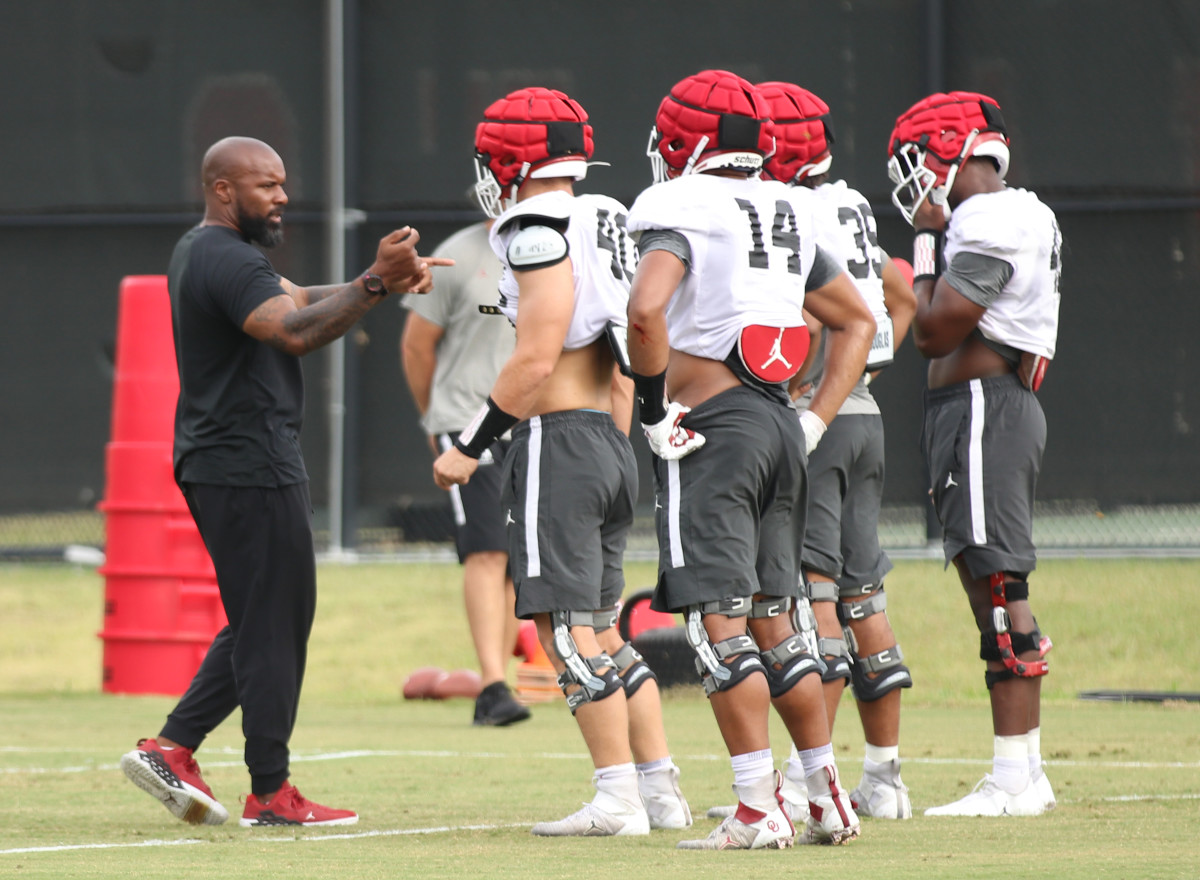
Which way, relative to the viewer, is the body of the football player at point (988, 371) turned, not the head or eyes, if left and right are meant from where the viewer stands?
facing to the left of the viewer

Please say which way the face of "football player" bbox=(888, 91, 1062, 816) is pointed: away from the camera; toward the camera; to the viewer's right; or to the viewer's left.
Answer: to the viewer's left

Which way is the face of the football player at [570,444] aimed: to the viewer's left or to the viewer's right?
to the viewer's left

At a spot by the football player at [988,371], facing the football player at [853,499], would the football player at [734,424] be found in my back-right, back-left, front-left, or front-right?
front-left

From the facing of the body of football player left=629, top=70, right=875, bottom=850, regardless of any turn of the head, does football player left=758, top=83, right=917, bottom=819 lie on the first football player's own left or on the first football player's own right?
on the first football player's own right

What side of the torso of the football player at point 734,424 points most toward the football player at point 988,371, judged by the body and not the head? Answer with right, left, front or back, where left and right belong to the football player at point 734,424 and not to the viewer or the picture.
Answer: right

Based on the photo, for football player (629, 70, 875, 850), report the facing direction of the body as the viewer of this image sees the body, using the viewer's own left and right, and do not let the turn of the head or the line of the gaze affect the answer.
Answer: facing away from the viewer and to the left of the viewer

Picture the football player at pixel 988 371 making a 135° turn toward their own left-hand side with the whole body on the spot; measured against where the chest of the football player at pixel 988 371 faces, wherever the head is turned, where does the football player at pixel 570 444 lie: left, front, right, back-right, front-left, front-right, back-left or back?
right

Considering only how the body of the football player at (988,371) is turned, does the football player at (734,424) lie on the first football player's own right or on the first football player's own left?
on the first football player's own left

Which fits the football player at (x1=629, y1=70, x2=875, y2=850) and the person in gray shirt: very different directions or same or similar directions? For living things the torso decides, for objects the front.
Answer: very different directions
